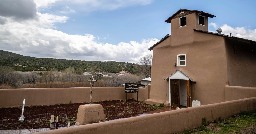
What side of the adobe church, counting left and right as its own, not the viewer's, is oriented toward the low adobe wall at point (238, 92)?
left

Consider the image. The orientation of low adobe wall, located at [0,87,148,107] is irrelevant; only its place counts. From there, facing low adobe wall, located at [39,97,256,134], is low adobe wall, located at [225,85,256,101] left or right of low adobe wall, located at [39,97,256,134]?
left

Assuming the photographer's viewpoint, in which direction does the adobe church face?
facing the viewer and to the left of the viewer

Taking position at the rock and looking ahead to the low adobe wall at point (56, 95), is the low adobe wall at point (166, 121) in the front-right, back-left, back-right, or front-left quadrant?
back-right

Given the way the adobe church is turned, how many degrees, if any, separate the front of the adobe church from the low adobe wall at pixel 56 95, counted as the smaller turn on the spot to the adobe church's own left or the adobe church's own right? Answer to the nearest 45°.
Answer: approximately 45° to the adobe church's own right
